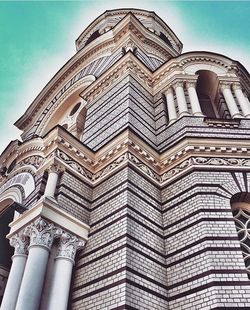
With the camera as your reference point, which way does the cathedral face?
facing the viewer and to the left of the viewer
